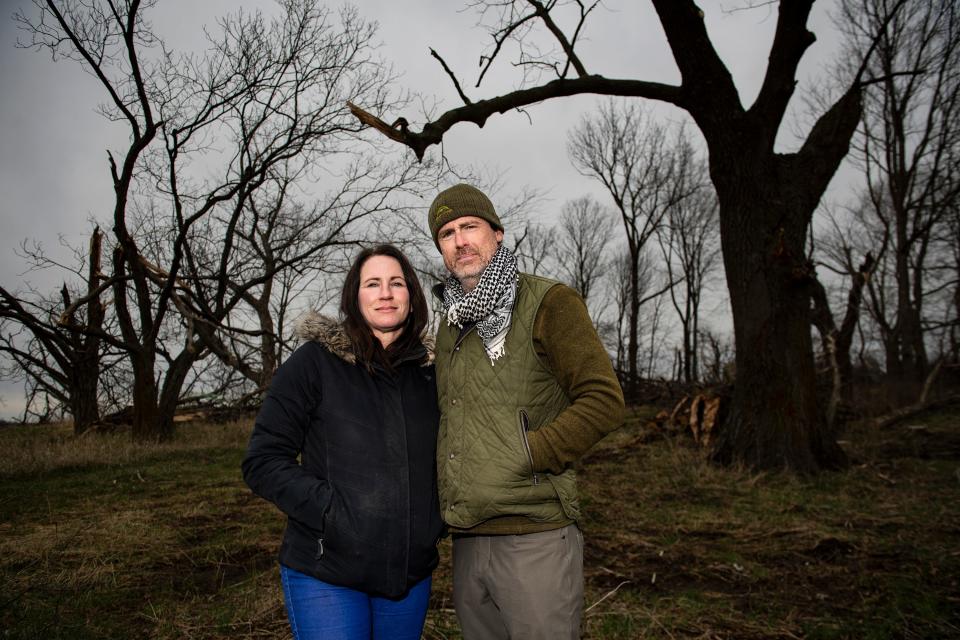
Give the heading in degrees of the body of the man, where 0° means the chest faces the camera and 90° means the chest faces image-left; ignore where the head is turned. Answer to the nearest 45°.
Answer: approximately 45°

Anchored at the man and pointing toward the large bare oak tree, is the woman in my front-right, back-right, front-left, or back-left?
back-left

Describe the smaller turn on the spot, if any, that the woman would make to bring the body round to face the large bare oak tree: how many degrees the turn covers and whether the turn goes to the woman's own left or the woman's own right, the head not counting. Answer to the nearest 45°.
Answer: approximately 90° to the woman's own left

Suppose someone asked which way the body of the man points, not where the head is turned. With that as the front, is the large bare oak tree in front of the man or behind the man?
behind
